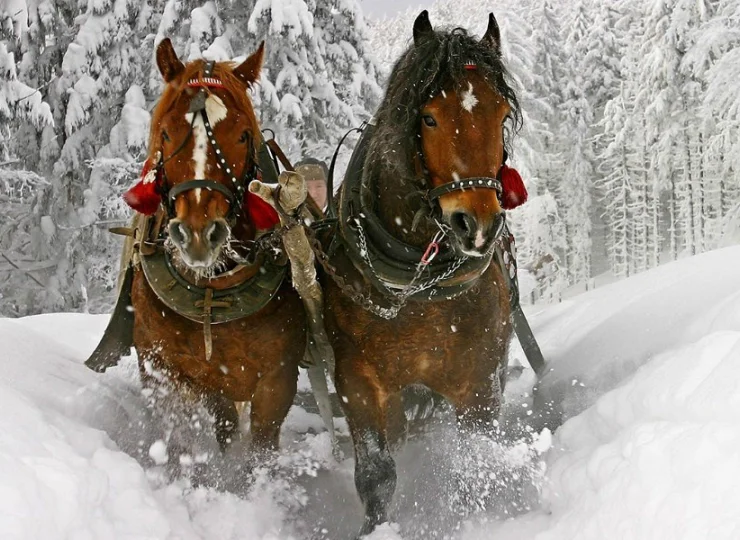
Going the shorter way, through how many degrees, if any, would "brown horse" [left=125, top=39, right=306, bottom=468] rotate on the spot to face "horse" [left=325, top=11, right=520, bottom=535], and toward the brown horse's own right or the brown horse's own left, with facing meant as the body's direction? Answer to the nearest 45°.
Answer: approximately 90° to the brown horse's own left

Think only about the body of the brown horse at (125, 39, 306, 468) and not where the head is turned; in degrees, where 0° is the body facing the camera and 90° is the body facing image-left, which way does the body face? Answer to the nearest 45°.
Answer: approximately 0°

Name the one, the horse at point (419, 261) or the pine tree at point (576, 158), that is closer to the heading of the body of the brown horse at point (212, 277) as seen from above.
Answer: the horse

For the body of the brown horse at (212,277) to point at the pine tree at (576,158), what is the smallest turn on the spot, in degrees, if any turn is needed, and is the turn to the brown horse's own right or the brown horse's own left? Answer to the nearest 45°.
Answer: approximately 135° to the brown horse's own left
